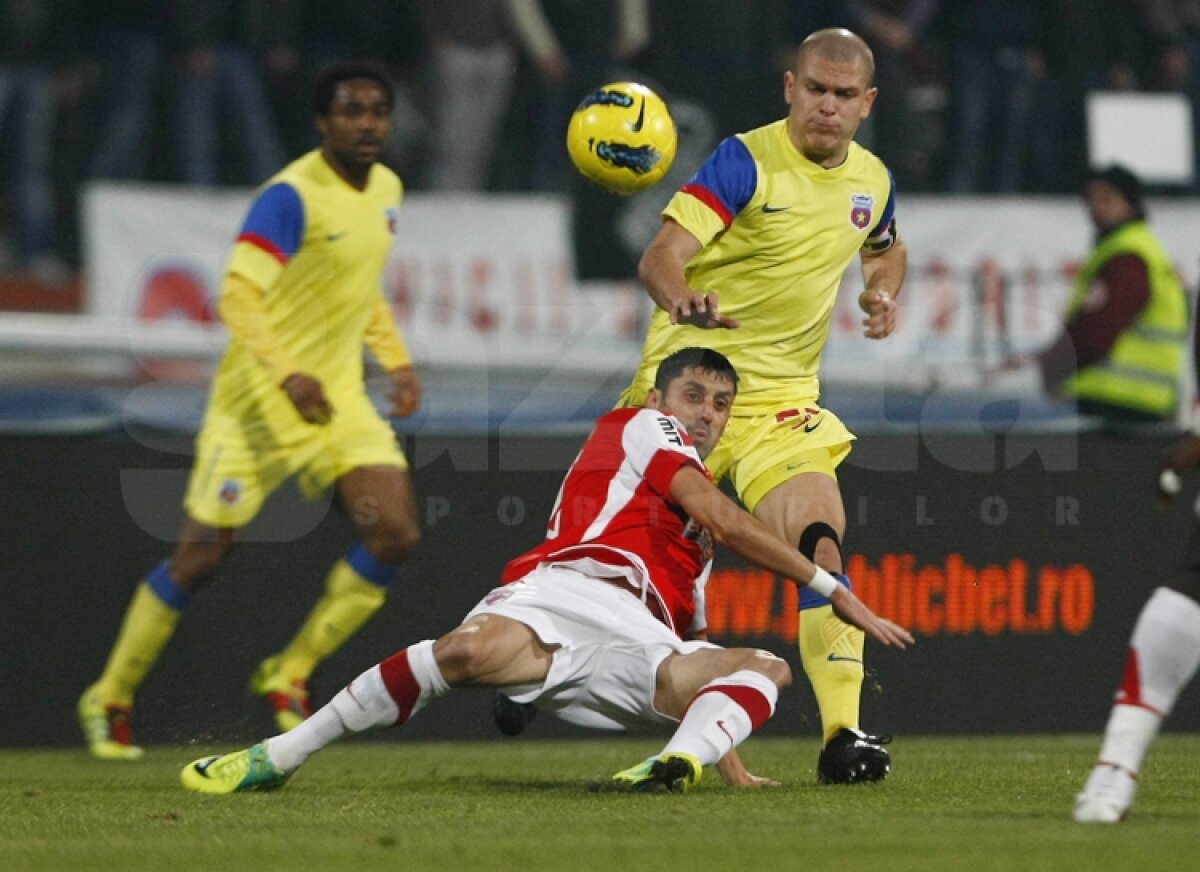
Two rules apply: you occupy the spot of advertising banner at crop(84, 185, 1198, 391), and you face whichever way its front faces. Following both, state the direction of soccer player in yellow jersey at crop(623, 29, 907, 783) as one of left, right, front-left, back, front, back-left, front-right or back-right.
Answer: front

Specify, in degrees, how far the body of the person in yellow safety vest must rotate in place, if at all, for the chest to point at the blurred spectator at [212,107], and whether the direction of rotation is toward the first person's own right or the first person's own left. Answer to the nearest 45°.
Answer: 0° — they already face them

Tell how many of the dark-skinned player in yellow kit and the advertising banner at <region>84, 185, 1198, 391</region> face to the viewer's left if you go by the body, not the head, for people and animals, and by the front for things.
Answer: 0

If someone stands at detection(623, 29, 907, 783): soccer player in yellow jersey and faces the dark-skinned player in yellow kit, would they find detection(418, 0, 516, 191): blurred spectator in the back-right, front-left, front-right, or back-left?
front-right

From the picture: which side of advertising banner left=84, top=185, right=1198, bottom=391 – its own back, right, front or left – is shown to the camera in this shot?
front

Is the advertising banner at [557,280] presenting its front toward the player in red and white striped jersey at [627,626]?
yes

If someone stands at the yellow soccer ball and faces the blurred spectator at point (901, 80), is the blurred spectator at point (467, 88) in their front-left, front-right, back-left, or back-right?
front-left

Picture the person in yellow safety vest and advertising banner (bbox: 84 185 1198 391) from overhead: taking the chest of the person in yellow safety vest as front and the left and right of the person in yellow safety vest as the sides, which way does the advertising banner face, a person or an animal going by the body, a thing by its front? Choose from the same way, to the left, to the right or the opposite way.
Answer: to the left

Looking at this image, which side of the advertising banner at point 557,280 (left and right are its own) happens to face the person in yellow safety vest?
left

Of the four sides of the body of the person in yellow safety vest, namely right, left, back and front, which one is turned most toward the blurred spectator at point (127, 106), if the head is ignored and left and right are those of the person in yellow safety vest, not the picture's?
front

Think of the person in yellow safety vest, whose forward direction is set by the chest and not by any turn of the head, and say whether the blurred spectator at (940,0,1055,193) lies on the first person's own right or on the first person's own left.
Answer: on the first person's own right

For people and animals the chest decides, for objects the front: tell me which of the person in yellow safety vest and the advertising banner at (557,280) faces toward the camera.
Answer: the advertising banner

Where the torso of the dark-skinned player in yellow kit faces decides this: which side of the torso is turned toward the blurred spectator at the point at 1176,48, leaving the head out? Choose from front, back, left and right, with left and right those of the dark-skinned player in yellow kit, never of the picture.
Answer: left

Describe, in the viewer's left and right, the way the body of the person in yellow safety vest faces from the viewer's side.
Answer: facing to the left of the viewer

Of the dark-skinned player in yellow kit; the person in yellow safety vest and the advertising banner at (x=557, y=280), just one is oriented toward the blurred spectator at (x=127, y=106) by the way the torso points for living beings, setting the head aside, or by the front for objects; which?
the person in yellow safety vest

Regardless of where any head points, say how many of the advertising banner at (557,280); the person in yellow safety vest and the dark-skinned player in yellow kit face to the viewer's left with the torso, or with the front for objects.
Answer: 1

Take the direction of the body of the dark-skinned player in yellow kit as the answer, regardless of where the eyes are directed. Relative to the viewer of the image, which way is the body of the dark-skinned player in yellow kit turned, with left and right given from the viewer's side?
facing the viewer and to the right of the viewer

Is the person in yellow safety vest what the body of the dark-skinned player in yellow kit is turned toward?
no

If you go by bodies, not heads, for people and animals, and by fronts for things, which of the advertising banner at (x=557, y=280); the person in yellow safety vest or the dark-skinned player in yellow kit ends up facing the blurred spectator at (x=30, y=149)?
the person in yellow safety vest

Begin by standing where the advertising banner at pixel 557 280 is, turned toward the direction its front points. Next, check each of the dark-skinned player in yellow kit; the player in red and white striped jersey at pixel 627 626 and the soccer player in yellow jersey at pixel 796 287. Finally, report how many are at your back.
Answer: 0
